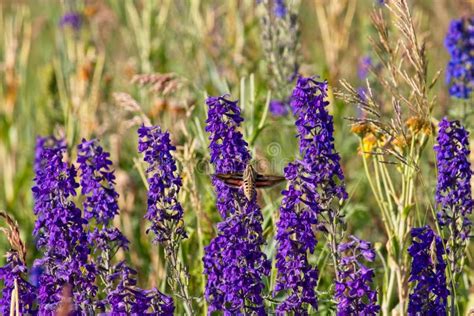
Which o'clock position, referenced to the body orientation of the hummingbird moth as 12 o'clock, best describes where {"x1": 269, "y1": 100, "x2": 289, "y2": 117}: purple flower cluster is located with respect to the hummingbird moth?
The purple flower cluster is roughly at 12 o'clock from the hummingbird moth.

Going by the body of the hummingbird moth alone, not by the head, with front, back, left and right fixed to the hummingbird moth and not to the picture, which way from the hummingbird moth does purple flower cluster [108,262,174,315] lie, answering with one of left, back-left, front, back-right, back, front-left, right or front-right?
left

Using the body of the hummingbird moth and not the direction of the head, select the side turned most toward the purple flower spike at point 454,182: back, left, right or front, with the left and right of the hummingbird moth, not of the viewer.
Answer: right

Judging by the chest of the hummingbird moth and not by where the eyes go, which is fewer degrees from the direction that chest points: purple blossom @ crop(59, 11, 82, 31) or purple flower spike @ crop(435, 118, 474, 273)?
the purple blossom

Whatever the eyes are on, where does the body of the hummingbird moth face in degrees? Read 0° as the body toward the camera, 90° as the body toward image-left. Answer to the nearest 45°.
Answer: approximately 180°

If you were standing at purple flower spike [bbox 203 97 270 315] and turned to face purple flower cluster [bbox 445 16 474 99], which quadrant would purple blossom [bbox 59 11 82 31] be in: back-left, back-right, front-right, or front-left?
front-left

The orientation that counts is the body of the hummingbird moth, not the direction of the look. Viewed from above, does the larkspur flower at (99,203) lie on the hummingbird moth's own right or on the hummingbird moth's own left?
on the hummingbird moth's own left

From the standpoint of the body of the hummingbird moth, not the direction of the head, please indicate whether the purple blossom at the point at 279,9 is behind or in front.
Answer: in front

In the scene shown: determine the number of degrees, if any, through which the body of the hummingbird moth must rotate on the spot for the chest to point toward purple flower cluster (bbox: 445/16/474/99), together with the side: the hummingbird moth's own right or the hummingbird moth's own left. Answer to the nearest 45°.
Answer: approximately 45° to the hummingbird moth's own right

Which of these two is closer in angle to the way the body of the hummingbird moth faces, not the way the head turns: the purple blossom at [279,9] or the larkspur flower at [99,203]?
the purple blossom
